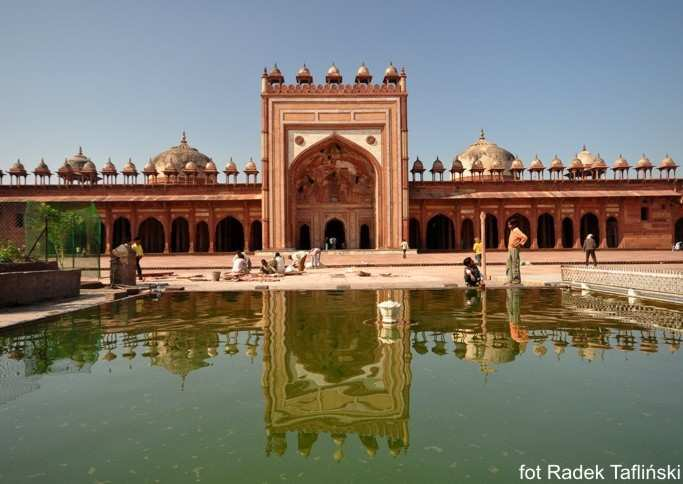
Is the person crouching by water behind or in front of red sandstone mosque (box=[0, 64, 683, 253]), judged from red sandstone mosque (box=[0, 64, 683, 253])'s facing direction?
in front

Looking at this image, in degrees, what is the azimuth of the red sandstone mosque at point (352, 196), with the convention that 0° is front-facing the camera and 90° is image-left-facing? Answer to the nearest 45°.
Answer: approximately 0°

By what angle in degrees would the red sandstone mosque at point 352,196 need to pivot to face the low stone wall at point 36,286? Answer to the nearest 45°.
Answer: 0° — it already faces it

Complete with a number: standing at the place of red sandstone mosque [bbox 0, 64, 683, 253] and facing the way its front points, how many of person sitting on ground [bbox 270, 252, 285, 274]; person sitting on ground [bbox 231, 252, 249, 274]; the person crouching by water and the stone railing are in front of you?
4

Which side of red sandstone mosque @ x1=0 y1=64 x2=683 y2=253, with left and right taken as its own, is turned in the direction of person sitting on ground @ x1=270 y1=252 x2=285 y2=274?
front

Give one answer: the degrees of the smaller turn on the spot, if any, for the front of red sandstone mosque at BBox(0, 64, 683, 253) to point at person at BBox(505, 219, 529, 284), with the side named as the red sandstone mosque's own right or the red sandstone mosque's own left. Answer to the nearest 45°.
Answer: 0° — it already faces them

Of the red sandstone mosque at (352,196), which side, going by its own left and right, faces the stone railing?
front
